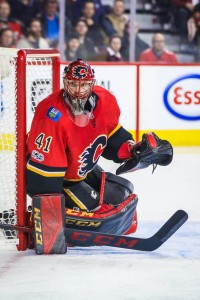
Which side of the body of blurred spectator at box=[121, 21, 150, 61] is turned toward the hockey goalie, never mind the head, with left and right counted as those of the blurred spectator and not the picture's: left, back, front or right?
front

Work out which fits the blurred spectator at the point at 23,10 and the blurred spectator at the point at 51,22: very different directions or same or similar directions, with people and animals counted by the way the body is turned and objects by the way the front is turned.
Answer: same or similar directions

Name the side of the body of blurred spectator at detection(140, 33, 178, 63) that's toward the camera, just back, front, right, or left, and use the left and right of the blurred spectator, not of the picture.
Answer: front

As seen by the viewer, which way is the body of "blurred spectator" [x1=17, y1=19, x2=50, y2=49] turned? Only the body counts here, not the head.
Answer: toward the camera

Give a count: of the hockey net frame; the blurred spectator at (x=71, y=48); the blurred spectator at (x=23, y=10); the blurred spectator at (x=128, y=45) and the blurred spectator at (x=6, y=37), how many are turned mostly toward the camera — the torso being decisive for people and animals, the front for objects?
4

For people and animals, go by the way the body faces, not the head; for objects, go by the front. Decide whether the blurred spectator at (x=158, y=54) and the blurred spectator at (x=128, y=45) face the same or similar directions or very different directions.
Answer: same or similar directions

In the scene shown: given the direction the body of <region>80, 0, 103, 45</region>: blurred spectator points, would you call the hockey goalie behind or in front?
in front

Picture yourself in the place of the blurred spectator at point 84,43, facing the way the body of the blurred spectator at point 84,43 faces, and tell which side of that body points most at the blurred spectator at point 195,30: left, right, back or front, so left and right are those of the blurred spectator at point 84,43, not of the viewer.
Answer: left

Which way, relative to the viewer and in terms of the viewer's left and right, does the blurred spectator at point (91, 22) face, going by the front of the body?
facing the viewer

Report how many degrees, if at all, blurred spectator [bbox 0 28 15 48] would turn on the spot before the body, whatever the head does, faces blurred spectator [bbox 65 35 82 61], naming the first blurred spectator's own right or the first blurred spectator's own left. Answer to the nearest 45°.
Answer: approximately 90° to the first blurred spectator's own left

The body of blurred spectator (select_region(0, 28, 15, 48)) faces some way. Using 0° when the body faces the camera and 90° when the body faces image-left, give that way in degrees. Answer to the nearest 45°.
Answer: approximately 0°

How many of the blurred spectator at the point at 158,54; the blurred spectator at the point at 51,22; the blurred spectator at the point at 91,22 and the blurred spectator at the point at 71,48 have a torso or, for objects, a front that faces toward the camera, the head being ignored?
4

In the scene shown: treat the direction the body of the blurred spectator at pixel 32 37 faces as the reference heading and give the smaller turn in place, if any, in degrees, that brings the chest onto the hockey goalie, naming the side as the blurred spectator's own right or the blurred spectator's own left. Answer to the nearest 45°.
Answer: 0° — they already face them

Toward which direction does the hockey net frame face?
to the viewer's right
